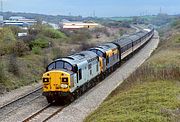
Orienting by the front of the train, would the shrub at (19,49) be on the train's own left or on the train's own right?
on the train's own right

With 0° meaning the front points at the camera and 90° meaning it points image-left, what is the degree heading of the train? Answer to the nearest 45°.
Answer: approximately 45°

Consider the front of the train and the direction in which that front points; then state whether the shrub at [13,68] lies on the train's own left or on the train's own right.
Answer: on the train's own right
